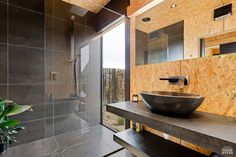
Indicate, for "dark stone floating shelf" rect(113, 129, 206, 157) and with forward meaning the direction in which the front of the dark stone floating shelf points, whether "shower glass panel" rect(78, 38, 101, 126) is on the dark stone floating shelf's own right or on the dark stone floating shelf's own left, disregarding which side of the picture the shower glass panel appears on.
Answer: on the dark stone floating shelf's own right

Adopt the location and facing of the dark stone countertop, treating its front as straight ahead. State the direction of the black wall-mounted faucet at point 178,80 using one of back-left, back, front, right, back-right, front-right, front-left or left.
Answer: back-right

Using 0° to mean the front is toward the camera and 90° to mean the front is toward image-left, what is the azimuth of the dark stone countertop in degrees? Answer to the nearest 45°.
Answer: approximately 45°

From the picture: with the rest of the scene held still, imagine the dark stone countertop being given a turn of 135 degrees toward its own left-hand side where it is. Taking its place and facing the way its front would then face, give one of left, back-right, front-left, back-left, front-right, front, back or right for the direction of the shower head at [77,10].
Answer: back-left

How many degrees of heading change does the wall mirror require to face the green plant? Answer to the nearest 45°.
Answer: approximately 45° to its right

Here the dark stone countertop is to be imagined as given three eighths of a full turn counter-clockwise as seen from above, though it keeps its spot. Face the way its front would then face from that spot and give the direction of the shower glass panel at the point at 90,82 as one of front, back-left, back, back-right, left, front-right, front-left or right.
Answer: back-left
